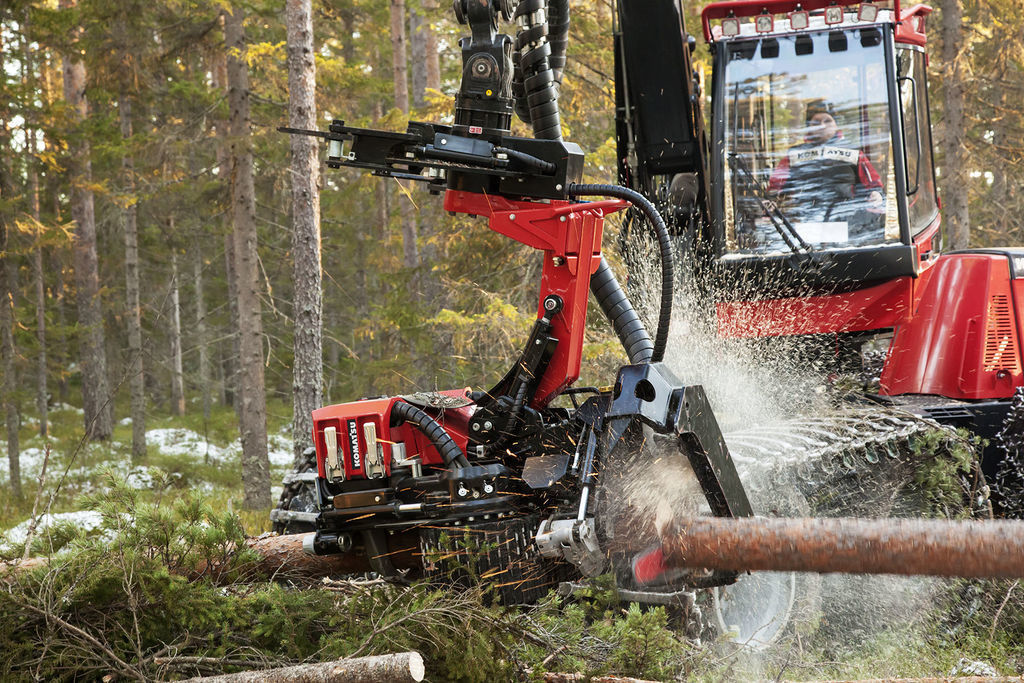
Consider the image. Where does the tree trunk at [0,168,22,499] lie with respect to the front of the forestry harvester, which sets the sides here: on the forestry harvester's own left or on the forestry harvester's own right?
on the forestry harvester's own right

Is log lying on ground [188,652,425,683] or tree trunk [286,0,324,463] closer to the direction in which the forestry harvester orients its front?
the log lying on ground

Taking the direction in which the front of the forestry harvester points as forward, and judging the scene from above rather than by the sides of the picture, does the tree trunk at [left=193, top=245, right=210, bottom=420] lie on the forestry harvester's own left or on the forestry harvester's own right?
on the forestry harvester's own right

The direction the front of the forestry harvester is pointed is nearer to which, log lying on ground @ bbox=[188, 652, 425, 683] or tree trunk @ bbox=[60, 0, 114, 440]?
the log lying on ground

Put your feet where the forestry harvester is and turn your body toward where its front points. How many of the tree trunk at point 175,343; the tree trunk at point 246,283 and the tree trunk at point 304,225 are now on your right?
3

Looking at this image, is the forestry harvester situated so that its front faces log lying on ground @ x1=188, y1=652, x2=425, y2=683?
yes

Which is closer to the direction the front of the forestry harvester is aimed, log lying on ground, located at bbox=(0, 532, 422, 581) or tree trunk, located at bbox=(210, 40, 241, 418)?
the log lying on ground

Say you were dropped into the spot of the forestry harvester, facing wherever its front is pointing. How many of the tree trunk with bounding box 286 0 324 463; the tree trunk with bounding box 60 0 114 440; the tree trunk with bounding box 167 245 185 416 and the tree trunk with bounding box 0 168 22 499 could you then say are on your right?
4

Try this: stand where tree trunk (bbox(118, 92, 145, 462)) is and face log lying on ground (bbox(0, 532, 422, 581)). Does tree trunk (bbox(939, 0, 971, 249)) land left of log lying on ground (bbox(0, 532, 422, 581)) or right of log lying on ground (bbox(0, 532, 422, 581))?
left

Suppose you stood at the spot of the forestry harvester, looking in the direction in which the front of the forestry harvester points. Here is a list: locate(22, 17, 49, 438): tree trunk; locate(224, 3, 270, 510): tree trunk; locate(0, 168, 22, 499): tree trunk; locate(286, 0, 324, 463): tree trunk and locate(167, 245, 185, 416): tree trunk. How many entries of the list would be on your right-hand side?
5

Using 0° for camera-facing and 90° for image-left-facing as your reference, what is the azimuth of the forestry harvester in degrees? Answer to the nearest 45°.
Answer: approximately 45°

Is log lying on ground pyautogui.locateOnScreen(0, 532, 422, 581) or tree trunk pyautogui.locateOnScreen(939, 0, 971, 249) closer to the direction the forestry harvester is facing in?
the log lying on ground

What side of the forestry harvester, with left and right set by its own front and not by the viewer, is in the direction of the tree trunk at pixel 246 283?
right

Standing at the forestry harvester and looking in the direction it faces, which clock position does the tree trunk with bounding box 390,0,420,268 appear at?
The tree trunk is roughly at 4 o'clock from the forestry harvester.

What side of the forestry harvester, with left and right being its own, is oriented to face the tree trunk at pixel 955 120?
back

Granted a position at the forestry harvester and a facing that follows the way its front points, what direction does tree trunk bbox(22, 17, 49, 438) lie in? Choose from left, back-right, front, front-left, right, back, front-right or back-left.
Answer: right

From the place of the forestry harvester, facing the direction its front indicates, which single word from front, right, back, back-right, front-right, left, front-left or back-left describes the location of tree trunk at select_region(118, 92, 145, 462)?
right
